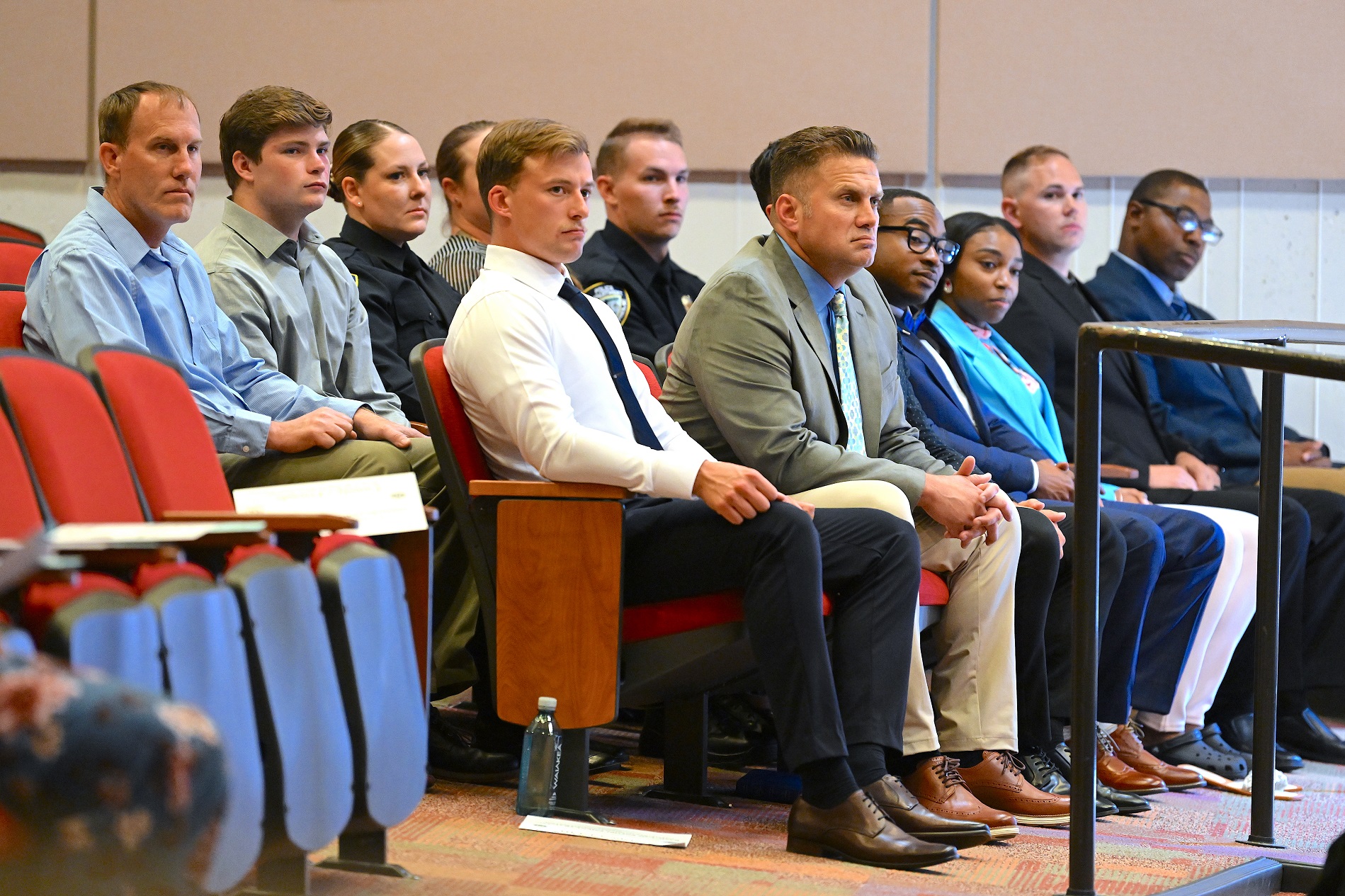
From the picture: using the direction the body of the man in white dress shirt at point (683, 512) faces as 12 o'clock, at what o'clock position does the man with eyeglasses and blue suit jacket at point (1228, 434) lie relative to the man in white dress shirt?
The man with eyeglasses and blue suit jacket is roughly at 9 o'clock from the man in white dress shirt.

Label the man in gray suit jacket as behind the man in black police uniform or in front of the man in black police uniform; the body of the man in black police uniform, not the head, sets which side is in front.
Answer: in front
